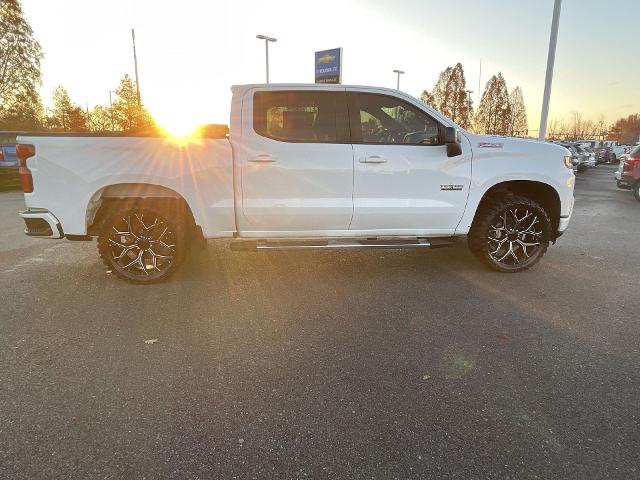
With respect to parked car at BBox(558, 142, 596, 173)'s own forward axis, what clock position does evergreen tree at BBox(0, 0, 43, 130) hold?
The evergreen tree is roughly at 4 o'clock from the parked car.

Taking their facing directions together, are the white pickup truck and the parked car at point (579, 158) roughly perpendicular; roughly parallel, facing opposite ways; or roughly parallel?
roughly perpendicular

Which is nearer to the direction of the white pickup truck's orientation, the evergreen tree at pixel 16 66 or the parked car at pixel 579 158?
the parked car

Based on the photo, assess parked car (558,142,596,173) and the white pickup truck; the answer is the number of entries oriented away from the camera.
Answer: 0

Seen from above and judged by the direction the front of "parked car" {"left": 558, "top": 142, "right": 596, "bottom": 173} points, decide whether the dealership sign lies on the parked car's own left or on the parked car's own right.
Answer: on the parked car's own right

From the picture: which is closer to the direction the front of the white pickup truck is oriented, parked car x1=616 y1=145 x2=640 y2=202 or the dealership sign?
the parked car

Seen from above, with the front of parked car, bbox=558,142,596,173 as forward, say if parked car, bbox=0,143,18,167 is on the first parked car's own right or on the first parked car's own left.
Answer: on the first parked car's own right

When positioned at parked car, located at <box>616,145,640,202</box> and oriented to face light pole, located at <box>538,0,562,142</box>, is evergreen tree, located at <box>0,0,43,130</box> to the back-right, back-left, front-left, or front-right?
front-left

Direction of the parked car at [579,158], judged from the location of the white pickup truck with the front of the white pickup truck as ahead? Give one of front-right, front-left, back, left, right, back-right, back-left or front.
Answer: front-left

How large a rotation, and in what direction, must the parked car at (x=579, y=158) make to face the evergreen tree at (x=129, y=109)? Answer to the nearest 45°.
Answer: approximately 135° to its right

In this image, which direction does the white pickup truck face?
to the viewer's right
